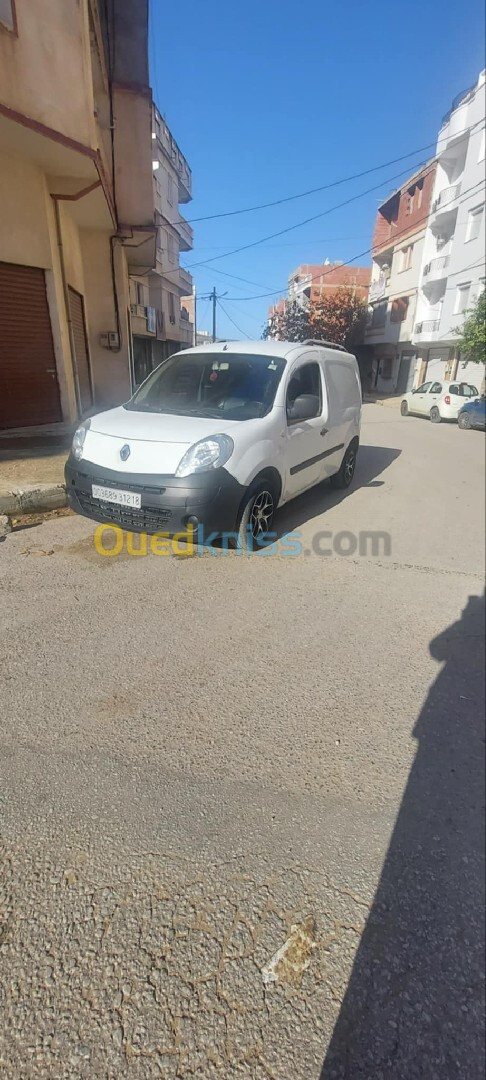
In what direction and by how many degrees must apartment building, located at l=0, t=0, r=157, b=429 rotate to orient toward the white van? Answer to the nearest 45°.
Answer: approximately 45° to its right

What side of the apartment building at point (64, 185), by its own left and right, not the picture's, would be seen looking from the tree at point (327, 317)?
left

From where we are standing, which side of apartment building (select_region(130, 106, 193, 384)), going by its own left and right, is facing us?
right

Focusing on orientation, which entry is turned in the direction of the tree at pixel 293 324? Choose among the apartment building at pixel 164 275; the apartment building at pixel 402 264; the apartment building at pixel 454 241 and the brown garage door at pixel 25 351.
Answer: the apartment building at pixel 164 275

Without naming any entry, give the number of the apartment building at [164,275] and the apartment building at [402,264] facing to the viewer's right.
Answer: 1

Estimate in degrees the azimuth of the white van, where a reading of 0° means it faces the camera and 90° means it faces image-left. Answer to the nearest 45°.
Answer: approximately 45°

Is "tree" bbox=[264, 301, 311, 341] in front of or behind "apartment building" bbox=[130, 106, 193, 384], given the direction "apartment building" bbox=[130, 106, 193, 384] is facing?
in front

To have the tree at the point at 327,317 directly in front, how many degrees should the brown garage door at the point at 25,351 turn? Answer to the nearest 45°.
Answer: approximately 90° to its left

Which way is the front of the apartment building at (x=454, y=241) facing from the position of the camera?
facing the viewer and to the left of the viewer

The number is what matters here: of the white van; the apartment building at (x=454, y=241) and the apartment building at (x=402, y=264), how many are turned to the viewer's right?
0

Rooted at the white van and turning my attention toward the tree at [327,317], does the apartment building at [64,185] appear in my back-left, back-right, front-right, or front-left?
front-left
